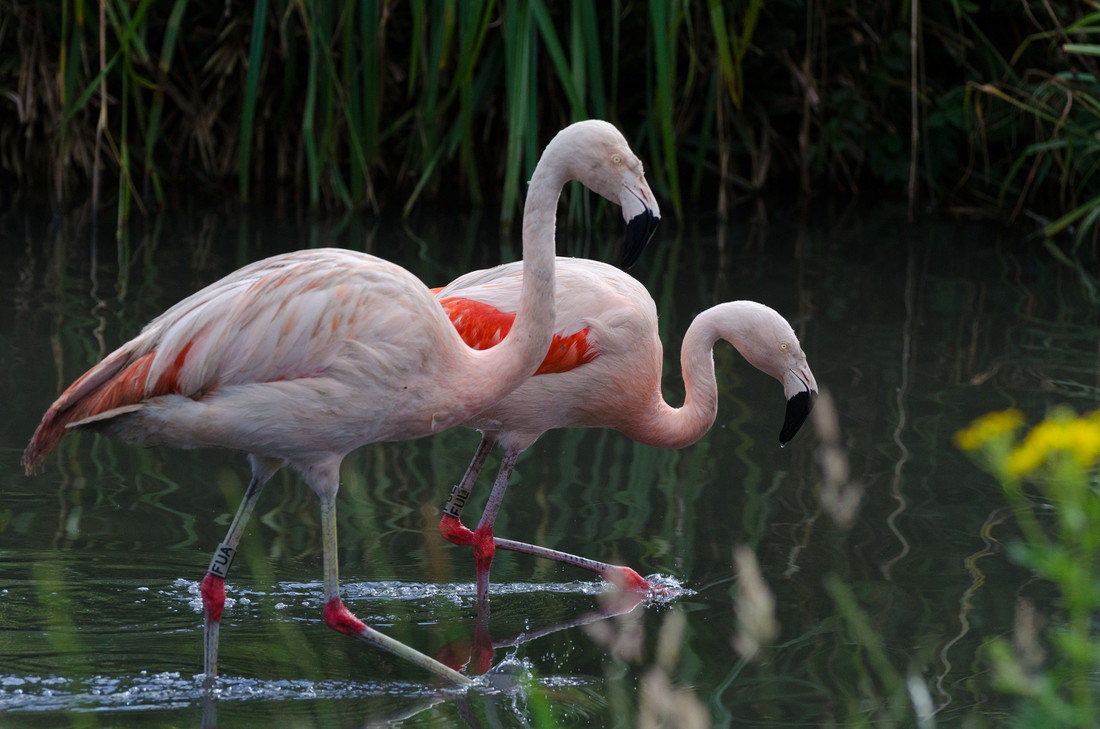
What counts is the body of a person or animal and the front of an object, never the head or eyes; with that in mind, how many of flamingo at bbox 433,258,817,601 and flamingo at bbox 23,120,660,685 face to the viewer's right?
2

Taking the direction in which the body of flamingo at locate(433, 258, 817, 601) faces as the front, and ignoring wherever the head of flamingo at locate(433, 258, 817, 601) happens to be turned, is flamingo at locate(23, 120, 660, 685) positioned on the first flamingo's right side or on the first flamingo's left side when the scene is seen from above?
on the first flamingo's right side

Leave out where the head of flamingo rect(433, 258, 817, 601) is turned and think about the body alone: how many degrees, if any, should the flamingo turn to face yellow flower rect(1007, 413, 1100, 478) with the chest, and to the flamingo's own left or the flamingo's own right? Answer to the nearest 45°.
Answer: approximately 90° to the flamingo's own right

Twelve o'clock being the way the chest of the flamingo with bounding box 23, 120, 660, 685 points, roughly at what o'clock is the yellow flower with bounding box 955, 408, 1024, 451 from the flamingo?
The yellow flower is roughly at 2 o'clock from the flamingo.

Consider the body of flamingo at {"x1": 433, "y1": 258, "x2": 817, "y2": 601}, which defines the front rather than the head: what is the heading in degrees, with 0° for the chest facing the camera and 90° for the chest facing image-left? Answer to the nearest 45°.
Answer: approximately 270°

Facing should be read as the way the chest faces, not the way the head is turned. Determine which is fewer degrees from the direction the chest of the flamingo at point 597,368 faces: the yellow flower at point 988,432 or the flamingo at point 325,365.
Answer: the yellow flower

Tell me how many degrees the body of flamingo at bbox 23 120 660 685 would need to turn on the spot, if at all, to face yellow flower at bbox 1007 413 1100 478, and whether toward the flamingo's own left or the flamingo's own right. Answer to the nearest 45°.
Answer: approximately 45° to the flamingo's own right

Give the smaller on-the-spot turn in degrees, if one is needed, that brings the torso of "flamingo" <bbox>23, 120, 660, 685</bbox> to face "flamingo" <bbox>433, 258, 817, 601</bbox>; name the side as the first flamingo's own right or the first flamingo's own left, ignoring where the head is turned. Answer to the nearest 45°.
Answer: approximately 45° to the first flamingo's own left

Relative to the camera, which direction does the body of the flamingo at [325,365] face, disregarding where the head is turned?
to the viewer's right
